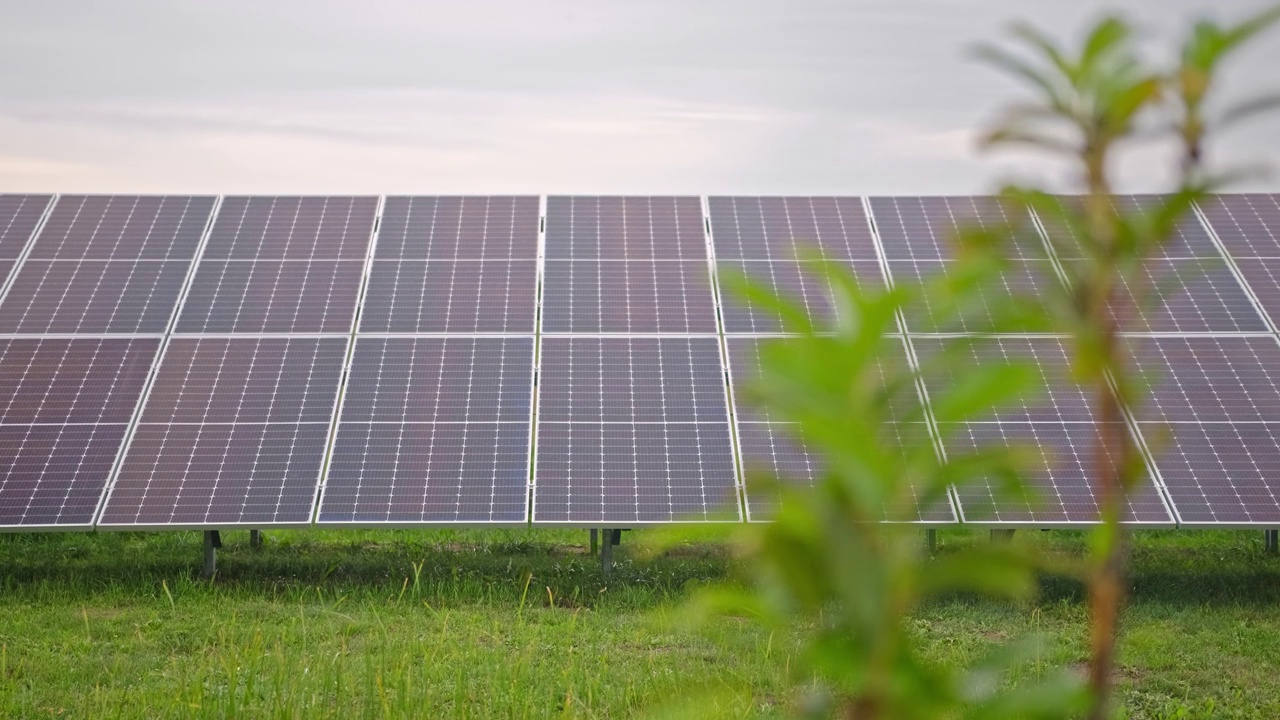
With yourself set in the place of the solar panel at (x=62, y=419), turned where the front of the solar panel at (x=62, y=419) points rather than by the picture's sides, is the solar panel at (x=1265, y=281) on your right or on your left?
on your left

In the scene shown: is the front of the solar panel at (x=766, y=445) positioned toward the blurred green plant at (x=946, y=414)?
yes

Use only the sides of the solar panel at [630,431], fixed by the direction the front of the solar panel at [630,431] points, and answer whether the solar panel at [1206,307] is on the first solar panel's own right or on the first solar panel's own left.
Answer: on the first solar panel's own left

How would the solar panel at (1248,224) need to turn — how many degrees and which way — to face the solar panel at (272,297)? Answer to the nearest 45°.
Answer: approximately 45° to its right

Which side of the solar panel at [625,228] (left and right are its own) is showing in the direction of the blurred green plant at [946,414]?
front

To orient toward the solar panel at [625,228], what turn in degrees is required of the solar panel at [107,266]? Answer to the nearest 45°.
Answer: approximately 45° to its left

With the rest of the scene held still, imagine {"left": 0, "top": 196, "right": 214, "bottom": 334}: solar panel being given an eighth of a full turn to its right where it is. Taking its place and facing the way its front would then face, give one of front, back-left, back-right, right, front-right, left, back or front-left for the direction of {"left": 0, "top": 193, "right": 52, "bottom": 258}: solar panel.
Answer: right

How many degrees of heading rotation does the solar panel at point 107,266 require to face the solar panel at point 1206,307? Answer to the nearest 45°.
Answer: approximately 45° to its left
